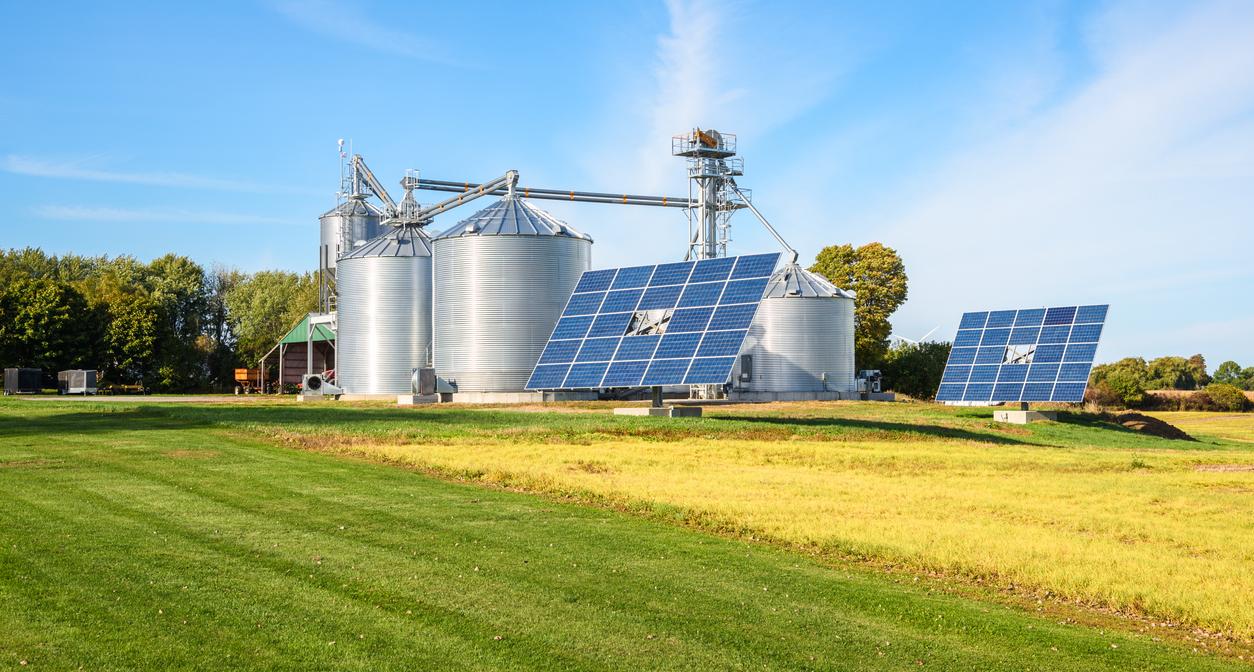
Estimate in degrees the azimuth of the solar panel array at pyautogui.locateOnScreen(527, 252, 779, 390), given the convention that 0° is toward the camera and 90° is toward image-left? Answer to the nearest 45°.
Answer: approximately 45°
